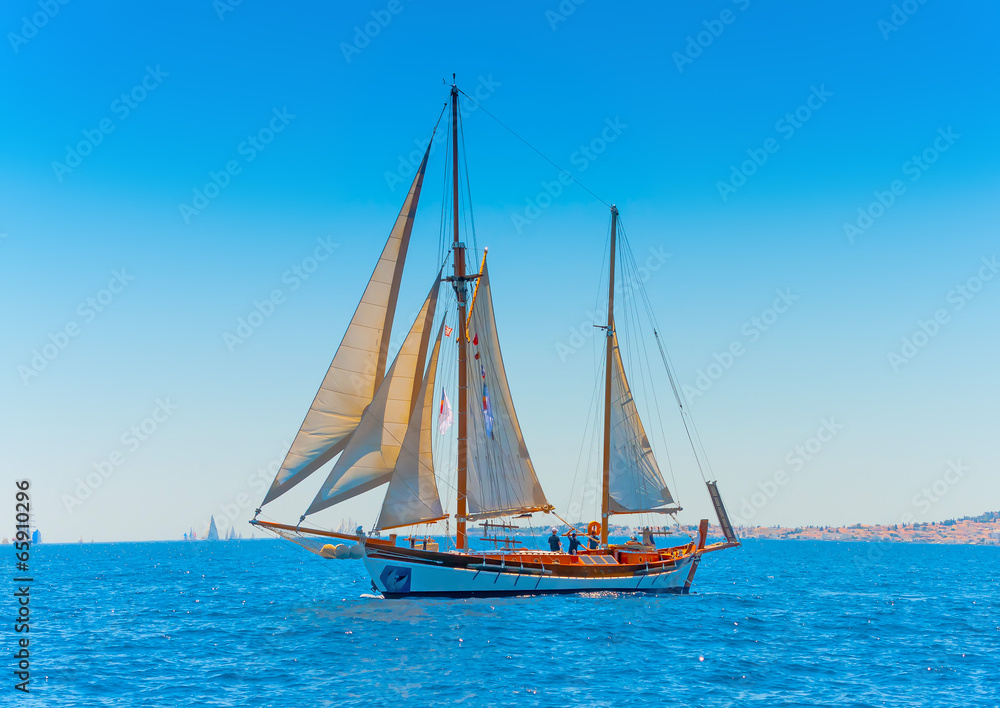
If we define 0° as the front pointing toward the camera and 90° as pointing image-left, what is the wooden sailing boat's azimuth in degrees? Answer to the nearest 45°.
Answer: approximately 90°
